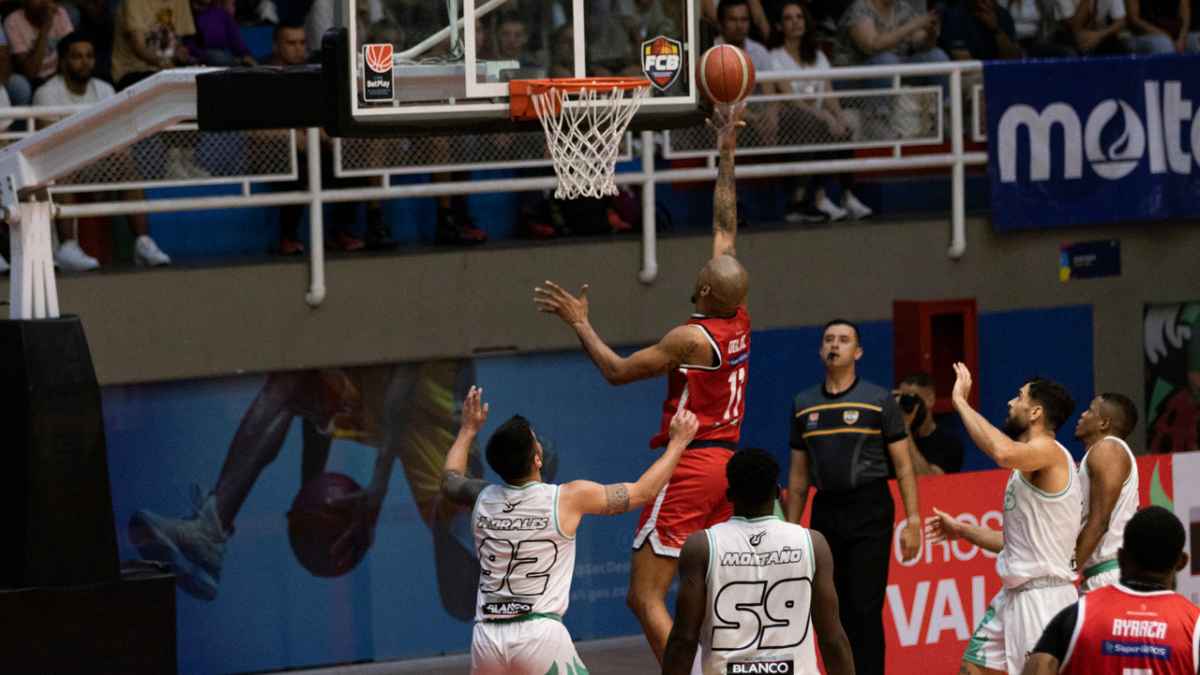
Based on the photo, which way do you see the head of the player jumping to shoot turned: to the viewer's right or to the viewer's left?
to the viewer's left

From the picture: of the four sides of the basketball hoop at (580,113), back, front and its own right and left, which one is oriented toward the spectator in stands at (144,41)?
back

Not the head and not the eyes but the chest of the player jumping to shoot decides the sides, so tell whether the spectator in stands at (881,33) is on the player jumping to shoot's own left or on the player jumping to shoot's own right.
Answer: on the player jumping to shoot's own right

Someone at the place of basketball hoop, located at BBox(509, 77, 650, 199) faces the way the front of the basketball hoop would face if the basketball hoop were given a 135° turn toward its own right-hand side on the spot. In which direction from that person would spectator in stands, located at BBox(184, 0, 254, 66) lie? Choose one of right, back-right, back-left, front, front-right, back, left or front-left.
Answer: front-right

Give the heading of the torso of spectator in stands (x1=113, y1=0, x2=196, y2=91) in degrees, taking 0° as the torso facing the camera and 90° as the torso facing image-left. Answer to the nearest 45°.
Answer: approximately 0°

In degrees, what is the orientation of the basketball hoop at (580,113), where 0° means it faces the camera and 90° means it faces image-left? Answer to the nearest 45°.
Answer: approximately 315°

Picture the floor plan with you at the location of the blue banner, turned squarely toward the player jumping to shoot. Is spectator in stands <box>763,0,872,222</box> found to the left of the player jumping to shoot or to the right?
right
